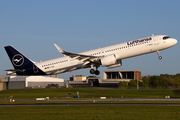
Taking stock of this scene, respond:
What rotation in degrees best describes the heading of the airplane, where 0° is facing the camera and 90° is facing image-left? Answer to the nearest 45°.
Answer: approximately 270°
